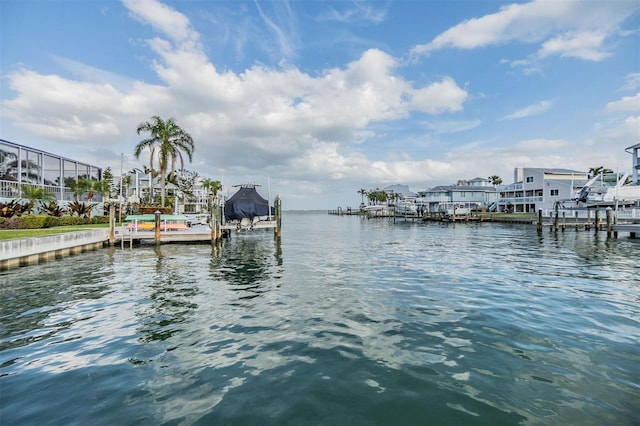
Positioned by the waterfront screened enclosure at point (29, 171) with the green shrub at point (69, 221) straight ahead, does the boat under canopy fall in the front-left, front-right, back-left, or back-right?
front-left

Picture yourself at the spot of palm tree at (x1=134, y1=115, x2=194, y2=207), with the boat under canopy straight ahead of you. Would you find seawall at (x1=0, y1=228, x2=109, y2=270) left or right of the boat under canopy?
right

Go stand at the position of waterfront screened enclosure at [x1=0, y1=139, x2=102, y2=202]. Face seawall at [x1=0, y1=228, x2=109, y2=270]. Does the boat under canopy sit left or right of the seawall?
left

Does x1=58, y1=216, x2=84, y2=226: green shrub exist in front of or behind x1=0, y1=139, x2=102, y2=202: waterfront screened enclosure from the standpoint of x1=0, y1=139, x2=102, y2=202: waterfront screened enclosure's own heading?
in front

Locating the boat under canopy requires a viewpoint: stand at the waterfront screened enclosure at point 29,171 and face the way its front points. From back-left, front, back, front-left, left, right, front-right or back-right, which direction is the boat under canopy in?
front

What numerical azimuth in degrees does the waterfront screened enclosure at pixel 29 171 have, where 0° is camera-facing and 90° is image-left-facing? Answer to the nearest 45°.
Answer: approximately 315°

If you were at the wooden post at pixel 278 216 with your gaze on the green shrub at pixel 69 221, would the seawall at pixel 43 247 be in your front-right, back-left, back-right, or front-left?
front-left

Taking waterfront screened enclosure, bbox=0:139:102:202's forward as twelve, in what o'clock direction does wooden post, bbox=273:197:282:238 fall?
The wooden post is roughly at 12 o'clock from the waterfront screened enclosure.
